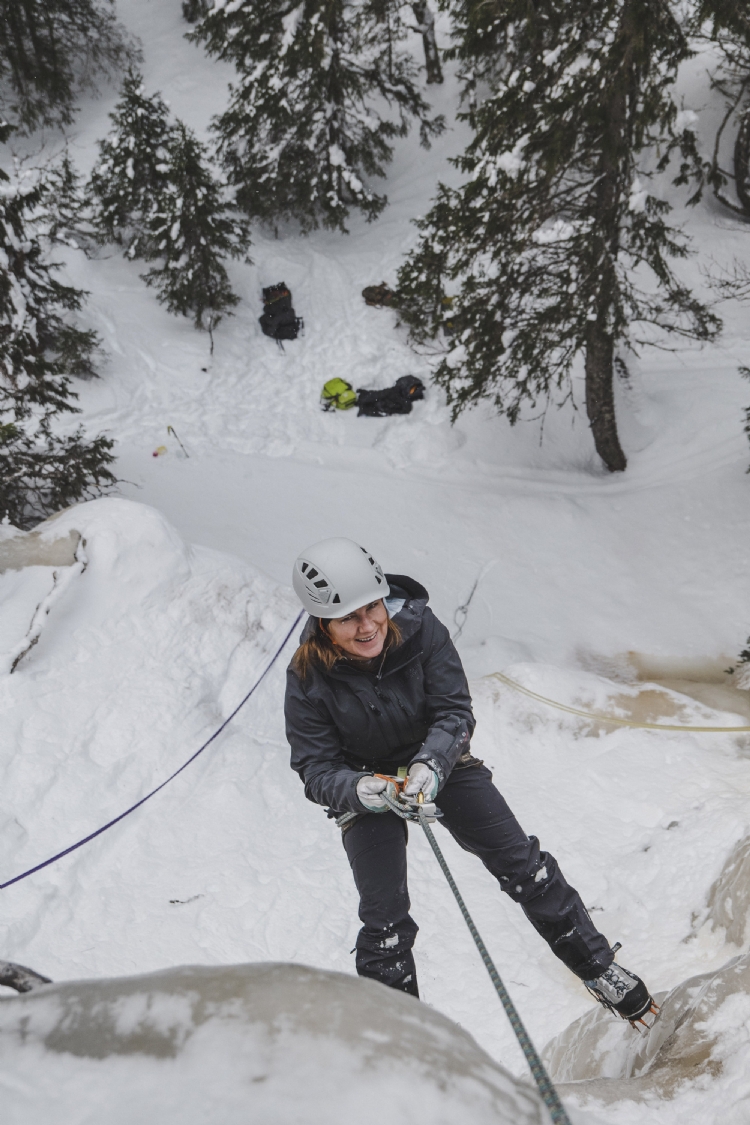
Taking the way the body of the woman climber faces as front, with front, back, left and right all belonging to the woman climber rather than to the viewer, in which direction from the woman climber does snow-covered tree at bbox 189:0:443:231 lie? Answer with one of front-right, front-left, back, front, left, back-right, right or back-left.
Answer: back

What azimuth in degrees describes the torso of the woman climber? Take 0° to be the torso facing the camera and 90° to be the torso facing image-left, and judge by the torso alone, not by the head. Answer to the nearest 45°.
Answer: approximately 0°

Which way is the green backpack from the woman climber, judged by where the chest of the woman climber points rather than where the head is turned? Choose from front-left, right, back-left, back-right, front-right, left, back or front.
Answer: back

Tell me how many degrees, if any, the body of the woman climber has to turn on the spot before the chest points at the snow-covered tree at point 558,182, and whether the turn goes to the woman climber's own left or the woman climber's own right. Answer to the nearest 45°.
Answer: approximately 180°

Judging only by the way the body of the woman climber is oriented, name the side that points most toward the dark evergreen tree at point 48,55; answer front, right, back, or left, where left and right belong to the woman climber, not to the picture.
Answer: back
